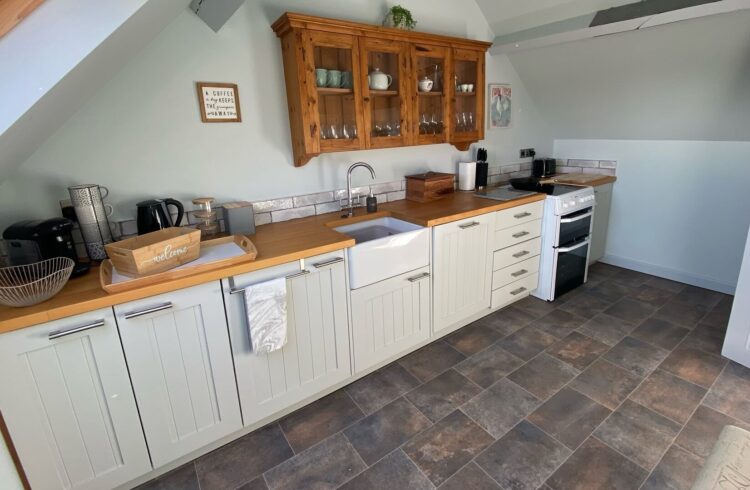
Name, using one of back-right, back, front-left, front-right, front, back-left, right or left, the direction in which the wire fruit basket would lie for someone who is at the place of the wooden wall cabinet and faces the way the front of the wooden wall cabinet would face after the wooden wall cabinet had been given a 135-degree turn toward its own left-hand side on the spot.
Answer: back-left

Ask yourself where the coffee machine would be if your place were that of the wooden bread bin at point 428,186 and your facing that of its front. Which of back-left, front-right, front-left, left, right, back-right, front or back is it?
right

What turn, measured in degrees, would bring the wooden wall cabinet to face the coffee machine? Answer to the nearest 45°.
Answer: approximately 90° to its right

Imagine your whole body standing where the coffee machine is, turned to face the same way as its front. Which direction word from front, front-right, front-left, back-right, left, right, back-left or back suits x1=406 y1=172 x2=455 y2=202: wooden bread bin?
front-left

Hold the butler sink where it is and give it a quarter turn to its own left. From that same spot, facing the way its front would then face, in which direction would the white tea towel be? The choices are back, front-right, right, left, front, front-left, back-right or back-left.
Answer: back

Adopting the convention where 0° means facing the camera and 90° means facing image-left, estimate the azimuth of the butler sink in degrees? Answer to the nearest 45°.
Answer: approximately 315°

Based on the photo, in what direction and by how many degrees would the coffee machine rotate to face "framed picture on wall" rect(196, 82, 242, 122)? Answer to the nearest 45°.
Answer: approximately 45° to its left

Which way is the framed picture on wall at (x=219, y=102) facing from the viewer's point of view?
toward the camera

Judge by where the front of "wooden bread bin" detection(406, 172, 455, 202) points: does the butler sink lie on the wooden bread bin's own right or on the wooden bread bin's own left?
on the wooden bread bin's own right

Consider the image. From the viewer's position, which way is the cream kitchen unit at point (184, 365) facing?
facing the viewer and to the right of the viewer

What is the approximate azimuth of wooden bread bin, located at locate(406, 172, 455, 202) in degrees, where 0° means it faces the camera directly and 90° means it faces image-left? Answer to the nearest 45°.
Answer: approximately 315°
